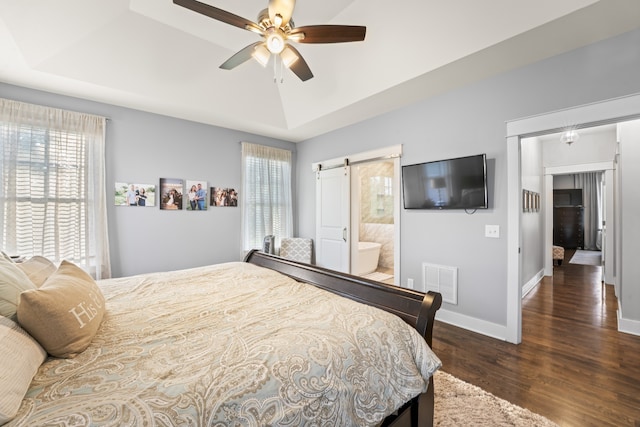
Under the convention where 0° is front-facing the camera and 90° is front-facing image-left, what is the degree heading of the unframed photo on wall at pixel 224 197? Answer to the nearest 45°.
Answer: approximately 0°

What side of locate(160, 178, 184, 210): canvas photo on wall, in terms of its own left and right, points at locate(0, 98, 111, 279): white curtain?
right

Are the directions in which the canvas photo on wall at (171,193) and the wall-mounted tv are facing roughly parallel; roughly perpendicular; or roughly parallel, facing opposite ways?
roughly perpendicular

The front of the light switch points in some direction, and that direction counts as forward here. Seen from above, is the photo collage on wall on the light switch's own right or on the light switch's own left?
on the light switch's own right

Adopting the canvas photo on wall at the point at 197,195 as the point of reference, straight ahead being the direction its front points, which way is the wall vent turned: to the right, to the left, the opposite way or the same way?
to the right

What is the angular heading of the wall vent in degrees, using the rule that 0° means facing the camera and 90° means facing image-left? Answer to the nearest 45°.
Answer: approximately 45°

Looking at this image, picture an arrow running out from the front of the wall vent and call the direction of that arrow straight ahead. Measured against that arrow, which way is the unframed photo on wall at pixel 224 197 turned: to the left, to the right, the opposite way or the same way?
to the left

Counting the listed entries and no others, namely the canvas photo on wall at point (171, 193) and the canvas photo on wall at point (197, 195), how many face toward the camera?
2
